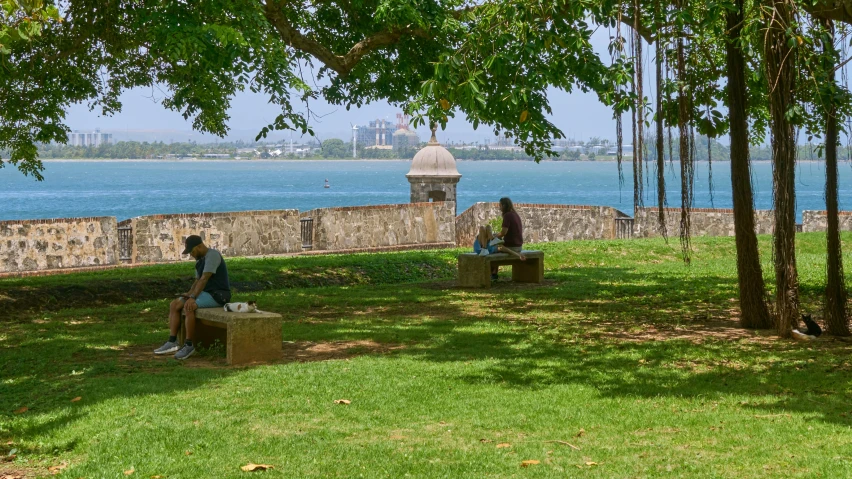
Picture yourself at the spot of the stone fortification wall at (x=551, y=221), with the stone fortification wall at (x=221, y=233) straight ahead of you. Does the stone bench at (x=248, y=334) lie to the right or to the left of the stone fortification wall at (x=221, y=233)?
left

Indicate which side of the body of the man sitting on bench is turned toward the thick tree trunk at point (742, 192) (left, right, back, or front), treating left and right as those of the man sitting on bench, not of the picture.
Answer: back

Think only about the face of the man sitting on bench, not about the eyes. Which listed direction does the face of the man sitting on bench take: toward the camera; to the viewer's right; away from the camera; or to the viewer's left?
to the viewer's left

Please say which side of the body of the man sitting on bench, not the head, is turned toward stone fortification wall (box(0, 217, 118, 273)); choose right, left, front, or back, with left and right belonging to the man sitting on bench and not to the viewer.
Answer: right

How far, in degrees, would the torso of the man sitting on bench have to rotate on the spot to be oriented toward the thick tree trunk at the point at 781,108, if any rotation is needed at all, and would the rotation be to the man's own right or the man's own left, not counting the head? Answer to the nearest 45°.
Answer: approximately 180°

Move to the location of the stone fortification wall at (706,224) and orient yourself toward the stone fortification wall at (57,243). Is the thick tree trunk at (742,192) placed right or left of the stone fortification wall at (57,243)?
left
